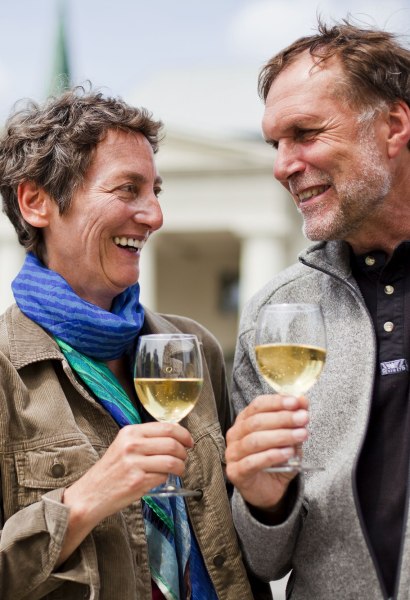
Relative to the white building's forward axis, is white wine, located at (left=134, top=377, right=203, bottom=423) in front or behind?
in front

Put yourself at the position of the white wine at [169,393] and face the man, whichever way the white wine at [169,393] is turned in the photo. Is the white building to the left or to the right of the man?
left

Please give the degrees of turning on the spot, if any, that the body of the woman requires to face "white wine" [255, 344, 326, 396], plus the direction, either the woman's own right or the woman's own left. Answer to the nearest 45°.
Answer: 0° — they already face it

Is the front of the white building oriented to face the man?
yes

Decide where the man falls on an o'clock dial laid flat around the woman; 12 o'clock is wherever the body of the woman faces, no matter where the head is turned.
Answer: The man is roughly at 11 o'clock from the woman.

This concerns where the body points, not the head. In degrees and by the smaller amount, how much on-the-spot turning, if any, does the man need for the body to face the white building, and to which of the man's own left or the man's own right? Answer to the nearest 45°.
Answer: approximately 180°

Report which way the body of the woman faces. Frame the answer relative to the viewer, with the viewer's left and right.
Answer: facing the viewer and to the right of the viewer

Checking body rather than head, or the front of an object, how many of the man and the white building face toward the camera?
2

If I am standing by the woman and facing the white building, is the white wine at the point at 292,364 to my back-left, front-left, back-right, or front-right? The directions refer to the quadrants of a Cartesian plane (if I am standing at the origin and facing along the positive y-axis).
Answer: back-right

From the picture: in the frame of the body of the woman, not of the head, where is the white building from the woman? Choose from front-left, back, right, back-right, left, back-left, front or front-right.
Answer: back-left

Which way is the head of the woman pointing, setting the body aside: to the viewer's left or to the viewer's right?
to the viewer's right

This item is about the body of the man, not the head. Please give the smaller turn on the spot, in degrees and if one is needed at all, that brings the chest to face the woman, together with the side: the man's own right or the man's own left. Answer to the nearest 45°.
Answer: approximately 90° to the man's own right
